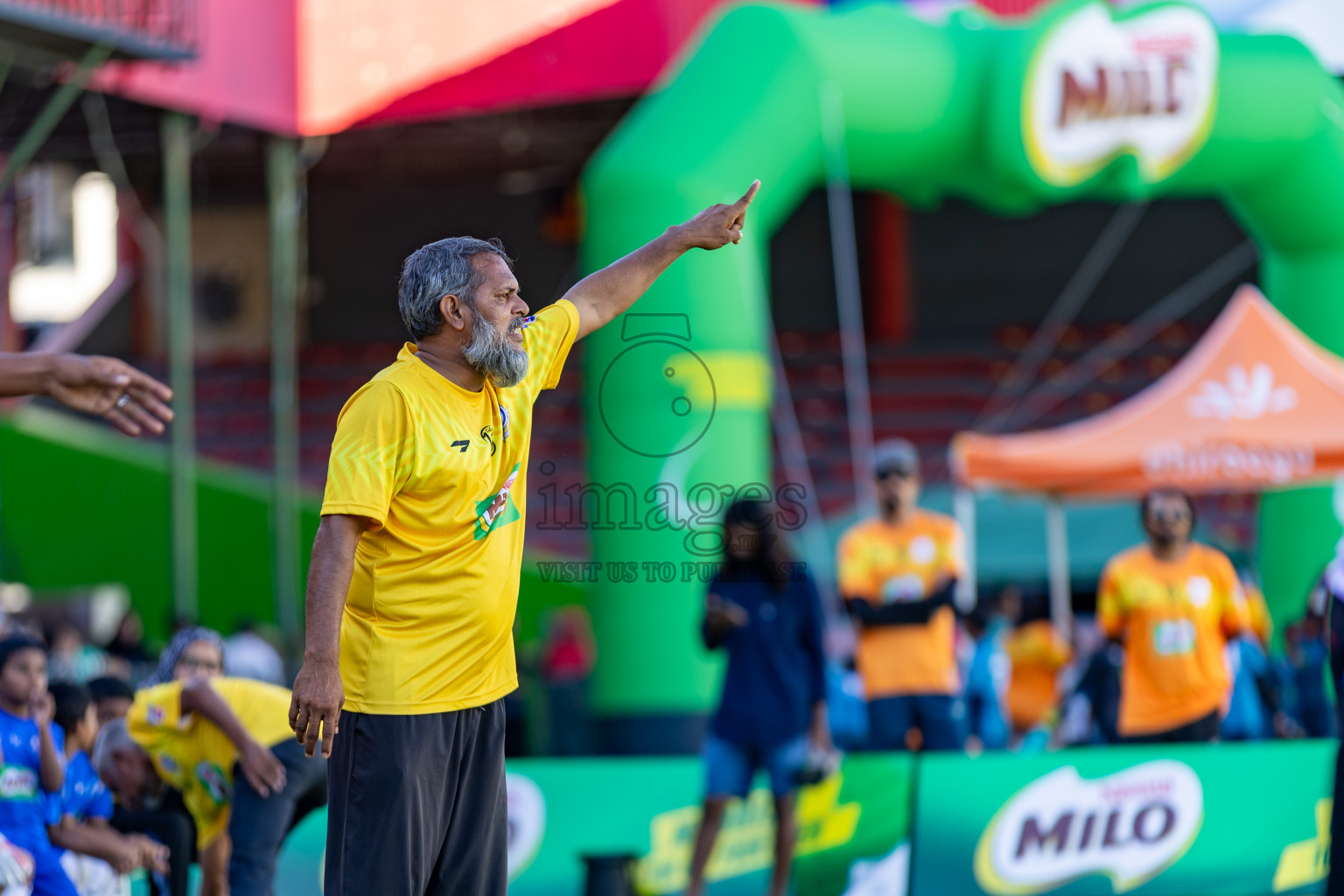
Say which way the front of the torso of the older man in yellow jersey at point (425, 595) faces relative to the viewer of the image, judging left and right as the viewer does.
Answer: facing the viewer and to the right of the viewer

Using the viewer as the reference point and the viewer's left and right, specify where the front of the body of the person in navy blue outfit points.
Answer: facing the viewer and to the left of the viewer

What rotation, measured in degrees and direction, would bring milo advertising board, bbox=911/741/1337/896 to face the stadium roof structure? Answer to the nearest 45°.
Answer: approximately 135° to its right

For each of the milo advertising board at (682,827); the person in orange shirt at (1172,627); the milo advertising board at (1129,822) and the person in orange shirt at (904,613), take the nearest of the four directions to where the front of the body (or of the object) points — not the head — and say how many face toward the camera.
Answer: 4

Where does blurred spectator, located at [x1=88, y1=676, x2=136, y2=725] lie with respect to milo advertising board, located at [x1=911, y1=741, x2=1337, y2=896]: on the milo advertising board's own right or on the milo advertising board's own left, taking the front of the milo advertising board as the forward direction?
on the milo advertising board's own right

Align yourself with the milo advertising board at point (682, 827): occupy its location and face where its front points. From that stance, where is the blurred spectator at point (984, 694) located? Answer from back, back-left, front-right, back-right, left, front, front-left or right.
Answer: back-left

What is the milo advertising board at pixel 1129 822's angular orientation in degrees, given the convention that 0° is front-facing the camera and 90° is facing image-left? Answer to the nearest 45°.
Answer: approximately 0°

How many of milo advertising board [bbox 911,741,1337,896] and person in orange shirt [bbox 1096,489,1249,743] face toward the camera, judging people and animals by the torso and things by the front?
2

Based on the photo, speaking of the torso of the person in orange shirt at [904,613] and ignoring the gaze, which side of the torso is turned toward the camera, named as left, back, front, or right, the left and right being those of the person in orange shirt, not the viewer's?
front

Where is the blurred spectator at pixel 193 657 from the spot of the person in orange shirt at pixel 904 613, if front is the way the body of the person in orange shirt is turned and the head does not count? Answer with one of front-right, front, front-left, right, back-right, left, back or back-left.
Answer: front-right

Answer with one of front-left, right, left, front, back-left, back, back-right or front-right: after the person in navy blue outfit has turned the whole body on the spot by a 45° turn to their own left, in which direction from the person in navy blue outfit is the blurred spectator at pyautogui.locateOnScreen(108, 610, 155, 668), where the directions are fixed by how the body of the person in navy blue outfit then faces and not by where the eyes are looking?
back-right
